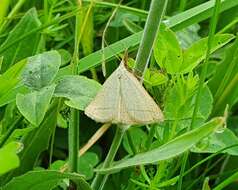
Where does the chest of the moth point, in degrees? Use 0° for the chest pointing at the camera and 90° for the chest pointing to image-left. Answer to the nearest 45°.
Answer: approximately 180°
